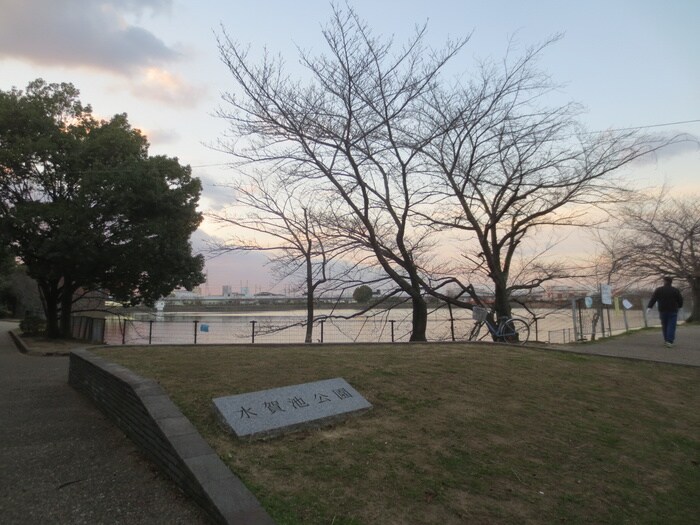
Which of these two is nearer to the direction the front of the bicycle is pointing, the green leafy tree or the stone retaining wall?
the green leafy tree

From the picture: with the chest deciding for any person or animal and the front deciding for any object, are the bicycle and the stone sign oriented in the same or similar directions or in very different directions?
very different directions

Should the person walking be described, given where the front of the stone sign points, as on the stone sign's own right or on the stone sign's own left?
on the stone sign's own left

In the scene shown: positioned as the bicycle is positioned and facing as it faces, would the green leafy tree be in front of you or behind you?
in front

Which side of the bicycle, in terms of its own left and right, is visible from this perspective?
left

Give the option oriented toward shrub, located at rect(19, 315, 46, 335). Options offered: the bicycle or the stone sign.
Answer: the bicycle

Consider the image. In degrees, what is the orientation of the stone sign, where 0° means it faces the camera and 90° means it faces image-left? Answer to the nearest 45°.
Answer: approximately 315°

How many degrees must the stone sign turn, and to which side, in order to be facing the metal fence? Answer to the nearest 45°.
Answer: approximately 135° to its left

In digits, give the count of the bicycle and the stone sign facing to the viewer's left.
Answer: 1

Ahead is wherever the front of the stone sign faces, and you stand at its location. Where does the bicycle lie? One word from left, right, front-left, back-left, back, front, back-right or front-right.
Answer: left

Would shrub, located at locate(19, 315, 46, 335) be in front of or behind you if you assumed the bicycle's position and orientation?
in front

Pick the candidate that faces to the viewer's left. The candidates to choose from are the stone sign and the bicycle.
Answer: the bicycle

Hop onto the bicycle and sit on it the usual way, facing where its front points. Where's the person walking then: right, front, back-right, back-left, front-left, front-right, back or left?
back-left

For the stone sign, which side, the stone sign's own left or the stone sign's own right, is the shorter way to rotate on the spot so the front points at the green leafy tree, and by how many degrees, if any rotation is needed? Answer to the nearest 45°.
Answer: approximately 180°
